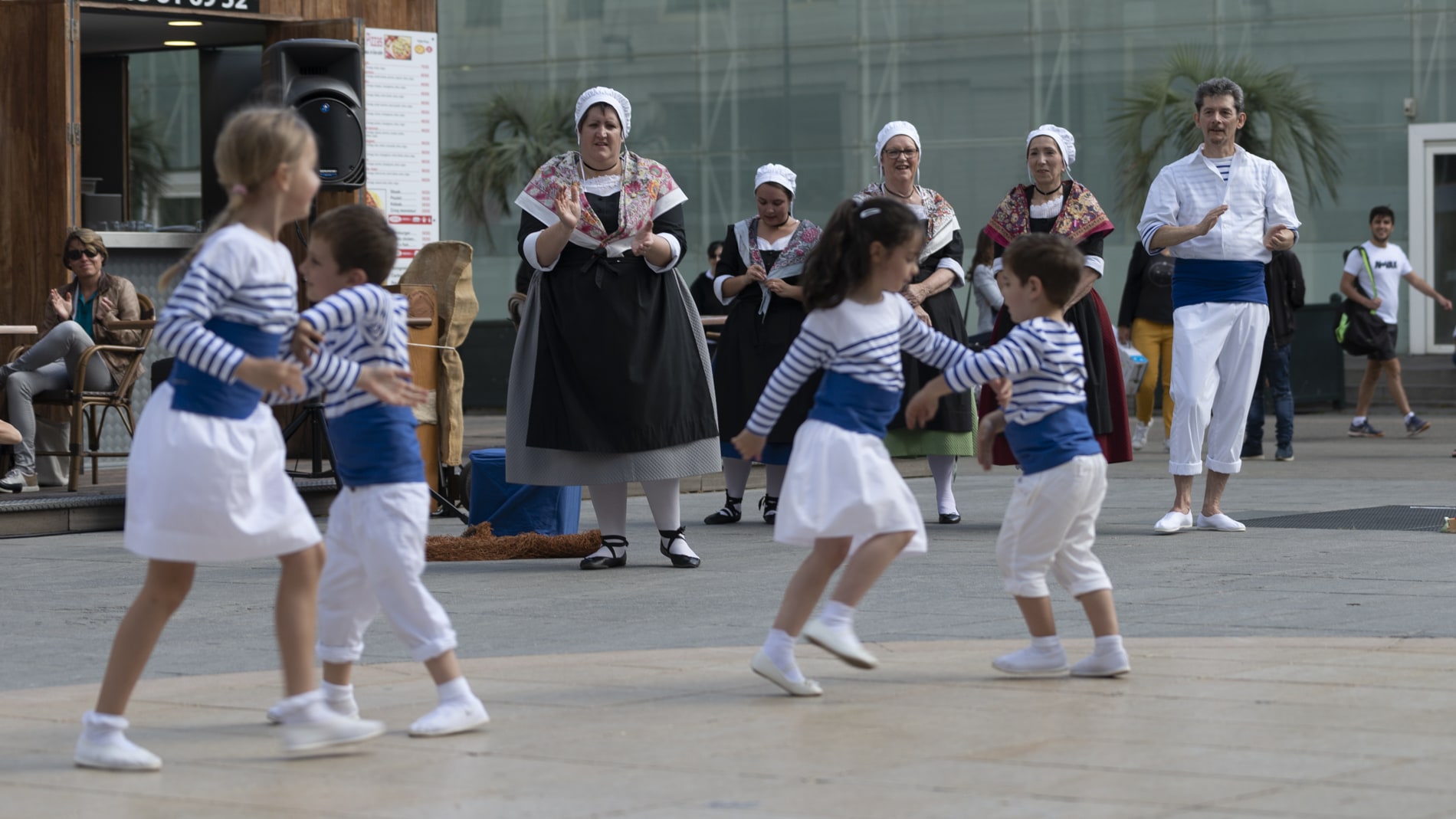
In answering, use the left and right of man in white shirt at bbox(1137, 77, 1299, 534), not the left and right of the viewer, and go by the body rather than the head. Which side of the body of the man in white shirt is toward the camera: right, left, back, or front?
front

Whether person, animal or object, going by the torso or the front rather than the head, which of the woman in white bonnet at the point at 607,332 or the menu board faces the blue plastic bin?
the menu board

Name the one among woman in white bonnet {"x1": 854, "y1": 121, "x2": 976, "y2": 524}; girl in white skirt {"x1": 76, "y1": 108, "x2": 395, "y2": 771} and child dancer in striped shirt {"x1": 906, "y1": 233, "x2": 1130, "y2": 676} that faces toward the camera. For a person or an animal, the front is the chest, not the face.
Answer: the woman in white bonnet

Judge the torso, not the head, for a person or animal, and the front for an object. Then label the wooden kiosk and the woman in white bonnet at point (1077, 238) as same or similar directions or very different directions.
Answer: same or similar directions

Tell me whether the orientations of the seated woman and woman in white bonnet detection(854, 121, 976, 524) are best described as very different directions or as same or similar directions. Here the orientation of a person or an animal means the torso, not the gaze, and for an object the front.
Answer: same or similar directions

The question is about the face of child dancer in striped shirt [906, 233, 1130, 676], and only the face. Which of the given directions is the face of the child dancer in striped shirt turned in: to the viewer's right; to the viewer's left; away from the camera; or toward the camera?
to the viewer's left

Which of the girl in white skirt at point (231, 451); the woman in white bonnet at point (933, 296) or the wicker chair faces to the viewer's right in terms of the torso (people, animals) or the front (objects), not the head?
the girl in white skirt

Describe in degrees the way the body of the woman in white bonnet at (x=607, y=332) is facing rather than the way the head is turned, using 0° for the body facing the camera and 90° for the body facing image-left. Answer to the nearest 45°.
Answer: approximately 0°

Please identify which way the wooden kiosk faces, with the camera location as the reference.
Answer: facing the viewer

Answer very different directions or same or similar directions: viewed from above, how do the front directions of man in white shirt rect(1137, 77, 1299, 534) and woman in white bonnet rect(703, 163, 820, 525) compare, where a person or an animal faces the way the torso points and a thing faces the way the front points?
same or similar directions

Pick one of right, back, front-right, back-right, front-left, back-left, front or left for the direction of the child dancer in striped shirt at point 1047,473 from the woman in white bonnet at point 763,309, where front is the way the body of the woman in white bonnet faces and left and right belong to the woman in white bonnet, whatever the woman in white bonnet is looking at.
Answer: front

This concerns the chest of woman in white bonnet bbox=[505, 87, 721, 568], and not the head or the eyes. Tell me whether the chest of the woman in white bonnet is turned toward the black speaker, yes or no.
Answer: no

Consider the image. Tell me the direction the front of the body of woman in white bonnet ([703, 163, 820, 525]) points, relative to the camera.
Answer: toward the camera

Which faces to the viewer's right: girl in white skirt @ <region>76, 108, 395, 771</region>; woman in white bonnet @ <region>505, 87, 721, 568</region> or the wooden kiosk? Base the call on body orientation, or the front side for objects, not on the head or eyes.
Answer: the girl in white skirt

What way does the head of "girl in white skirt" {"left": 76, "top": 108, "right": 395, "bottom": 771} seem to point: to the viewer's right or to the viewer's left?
to the viewer's right

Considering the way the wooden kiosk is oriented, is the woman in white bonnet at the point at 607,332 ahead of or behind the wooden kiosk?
ahead

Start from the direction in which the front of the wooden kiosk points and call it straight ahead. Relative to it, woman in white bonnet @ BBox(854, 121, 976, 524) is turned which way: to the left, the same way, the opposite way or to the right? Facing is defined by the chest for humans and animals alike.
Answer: the same way

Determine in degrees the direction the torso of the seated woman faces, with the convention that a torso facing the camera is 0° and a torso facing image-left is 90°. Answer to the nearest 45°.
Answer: approximately 45°

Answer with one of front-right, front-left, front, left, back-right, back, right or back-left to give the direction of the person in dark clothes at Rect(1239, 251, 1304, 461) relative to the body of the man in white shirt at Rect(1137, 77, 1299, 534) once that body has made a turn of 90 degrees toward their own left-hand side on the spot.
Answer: left
